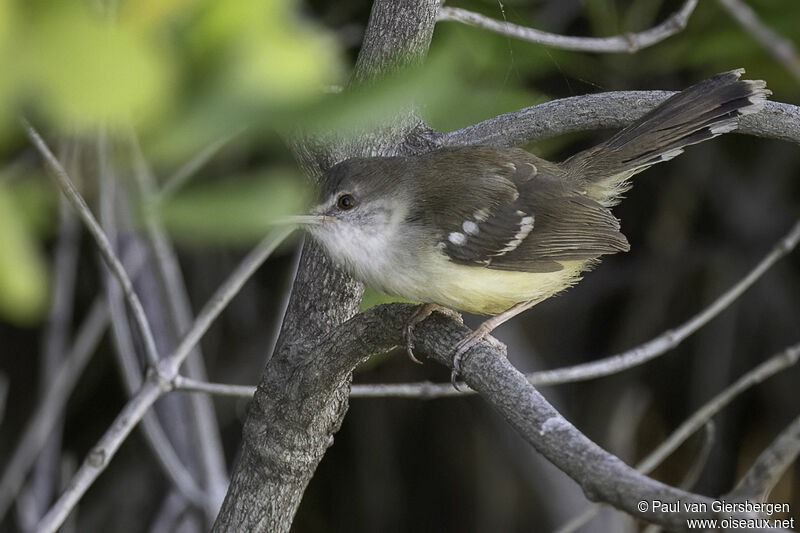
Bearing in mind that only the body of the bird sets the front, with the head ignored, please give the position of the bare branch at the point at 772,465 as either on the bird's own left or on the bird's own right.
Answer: on the bird's own left

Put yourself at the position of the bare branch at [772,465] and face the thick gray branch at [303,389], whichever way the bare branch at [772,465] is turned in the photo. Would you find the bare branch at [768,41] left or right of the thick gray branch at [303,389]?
right

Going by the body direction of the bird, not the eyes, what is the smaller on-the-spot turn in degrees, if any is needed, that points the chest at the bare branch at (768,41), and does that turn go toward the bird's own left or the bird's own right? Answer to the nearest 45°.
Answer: approximately 180°

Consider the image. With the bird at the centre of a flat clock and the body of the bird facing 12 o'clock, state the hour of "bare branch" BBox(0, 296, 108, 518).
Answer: The bare branch is roughly at 1 o'clock from the bird.

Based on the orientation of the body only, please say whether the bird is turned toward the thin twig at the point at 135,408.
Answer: yes

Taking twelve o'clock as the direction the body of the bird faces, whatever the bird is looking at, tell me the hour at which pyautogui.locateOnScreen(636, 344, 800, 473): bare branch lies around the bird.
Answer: The bare branch is roughly at 5 o'clock from the bird.

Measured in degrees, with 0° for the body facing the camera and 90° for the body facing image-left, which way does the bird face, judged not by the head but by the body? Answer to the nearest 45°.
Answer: approximately 90°

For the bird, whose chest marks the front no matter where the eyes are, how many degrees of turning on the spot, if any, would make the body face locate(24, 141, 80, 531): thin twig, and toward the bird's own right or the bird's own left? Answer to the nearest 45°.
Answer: approximately 45° to the bird's own right
